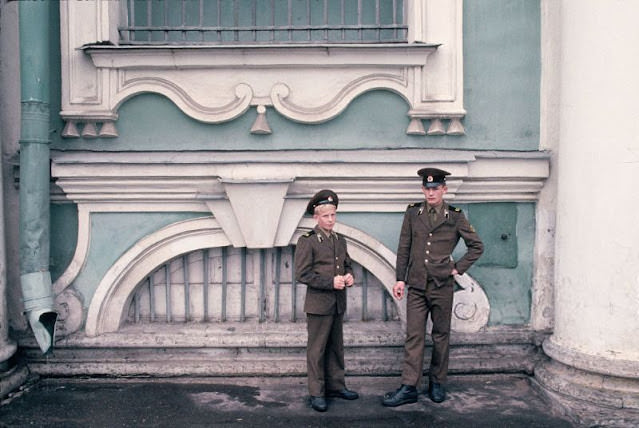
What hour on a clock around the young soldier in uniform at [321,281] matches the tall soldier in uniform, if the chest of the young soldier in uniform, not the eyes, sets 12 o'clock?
The tall soldier in uniform is roughly at 10 o'clock from the young soldier in uniform.

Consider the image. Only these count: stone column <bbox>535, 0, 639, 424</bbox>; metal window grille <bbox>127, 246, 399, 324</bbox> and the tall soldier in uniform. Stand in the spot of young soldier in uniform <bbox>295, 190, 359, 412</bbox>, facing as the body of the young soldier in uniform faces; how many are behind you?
1

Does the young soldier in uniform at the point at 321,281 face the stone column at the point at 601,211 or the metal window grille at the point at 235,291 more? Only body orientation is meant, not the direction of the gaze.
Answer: the stone column

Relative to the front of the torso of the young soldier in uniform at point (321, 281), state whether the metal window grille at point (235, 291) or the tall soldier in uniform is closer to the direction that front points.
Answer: the tall soldier in uniform

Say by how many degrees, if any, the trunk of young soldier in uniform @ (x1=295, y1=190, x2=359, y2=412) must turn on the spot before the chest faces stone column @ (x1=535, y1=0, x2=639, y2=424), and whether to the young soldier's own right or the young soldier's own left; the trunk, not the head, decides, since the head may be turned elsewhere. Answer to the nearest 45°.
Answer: approximately 45° to the young soldier's own left

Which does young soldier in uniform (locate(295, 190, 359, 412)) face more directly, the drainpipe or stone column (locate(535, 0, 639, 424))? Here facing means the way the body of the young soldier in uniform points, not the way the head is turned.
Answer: the stone column

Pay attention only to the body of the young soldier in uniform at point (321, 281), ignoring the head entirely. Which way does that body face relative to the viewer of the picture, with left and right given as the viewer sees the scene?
facing the viewer and to the right of the viewer

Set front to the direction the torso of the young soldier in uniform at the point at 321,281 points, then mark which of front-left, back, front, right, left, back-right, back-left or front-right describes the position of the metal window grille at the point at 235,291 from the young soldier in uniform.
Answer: back

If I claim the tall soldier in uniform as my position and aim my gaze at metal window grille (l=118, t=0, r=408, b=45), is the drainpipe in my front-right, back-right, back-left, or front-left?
front-left

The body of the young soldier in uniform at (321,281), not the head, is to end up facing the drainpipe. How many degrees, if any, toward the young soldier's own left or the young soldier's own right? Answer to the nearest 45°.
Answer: approximately 135° to the young soldier's own right

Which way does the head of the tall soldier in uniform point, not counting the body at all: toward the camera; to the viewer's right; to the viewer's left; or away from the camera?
toward the camera
